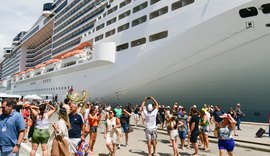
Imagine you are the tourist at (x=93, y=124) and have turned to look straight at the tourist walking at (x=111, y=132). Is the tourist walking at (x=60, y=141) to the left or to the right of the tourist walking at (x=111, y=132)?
right

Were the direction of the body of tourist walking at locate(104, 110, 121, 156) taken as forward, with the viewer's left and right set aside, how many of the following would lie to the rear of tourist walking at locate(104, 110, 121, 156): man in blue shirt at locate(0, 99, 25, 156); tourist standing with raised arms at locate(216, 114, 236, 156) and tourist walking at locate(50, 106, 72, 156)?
0

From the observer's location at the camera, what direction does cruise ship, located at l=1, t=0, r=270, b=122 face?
facing the viewer and to the right of the viewer

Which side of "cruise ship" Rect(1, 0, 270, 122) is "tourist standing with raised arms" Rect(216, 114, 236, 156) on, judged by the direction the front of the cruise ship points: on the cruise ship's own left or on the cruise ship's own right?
on the cruise ship's own right

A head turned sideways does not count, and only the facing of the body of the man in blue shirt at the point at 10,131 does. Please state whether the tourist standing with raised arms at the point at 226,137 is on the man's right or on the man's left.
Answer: on the man's left

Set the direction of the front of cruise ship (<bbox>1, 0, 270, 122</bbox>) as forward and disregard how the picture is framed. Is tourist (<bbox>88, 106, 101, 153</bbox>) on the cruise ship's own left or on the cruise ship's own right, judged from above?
on the cruise ship's own right

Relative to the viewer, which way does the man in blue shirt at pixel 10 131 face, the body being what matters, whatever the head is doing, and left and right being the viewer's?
facing the viewer and to the left of the viewer

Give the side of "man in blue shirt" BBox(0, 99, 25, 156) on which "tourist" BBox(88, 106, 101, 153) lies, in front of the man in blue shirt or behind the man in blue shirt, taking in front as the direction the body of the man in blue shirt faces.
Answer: behind
